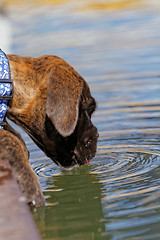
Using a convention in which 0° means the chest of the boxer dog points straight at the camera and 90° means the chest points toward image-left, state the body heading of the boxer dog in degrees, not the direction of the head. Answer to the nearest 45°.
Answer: approximately 270°
